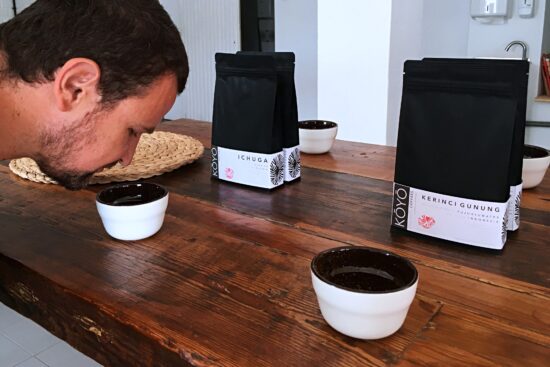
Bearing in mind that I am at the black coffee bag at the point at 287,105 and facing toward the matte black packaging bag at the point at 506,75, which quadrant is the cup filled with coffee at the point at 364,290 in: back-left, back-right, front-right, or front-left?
front-right

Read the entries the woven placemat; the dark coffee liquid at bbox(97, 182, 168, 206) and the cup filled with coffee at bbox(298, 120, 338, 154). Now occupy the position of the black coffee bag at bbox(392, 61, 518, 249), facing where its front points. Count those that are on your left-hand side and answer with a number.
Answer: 0

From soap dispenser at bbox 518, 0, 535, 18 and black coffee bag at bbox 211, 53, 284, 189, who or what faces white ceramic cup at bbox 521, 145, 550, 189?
the soap dispenser

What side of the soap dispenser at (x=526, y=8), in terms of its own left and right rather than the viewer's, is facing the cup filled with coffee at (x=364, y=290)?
front

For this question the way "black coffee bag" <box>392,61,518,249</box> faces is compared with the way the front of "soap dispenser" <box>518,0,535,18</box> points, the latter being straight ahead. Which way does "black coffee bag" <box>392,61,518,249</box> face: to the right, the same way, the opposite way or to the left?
the same way

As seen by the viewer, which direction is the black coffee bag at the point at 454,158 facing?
toward the camera

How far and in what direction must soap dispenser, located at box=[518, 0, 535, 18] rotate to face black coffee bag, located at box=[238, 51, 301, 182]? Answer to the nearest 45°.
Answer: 0° — it already faces it

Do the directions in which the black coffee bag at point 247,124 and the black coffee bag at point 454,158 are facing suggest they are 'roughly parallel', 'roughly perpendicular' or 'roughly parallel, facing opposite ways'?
roughly parallel

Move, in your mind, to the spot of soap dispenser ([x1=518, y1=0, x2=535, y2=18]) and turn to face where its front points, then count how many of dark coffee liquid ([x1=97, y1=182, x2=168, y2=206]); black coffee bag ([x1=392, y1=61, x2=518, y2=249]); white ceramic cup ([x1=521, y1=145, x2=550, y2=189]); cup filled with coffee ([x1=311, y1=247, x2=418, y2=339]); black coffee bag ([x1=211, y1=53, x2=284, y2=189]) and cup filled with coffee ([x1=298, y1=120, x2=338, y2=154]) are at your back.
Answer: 0

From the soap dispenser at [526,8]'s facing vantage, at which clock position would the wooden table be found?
The wooden table is roughly at 12 o'clock from the soap dispenser.

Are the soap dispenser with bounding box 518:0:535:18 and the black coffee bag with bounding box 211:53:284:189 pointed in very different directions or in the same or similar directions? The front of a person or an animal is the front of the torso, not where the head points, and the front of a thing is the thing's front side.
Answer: same or similar directions

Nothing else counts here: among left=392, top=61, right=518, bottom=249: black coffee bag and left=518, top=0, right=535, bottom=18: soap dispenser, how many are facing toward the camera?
2
